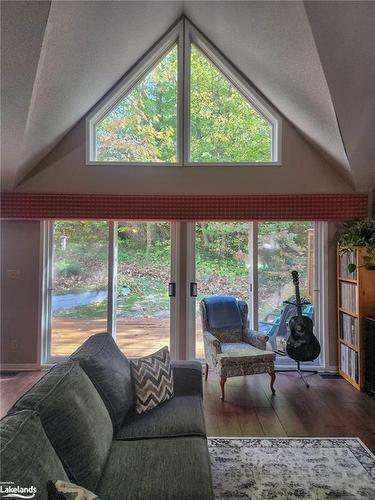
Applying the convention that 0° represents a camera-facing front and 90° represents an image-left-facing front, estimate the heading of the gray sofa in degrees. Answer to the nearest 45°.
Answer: approximately 270°

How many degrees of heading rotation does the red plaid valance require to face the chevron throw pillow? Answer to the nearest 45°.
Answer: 0° — it already faces it

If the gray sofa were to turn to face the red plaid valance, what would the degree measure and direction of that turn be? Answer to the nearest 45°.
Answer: approximately 90° to its left

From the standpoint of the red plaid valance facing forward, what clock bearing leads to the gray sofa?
The gray sofa is roughly at 12 o'clock from the red plaid valance.
